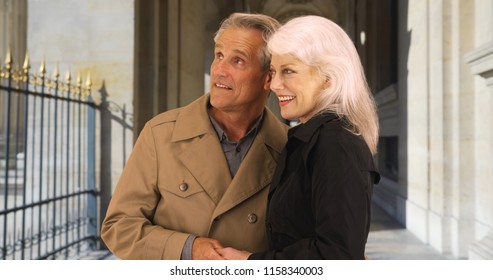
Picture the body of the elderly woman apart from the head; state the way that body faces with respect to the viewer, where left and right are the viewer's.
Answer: facing to the left of the viewer

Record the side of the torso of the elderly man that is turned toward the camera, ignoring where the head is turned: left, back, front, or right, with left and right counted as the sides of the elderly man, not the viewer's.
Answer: front
